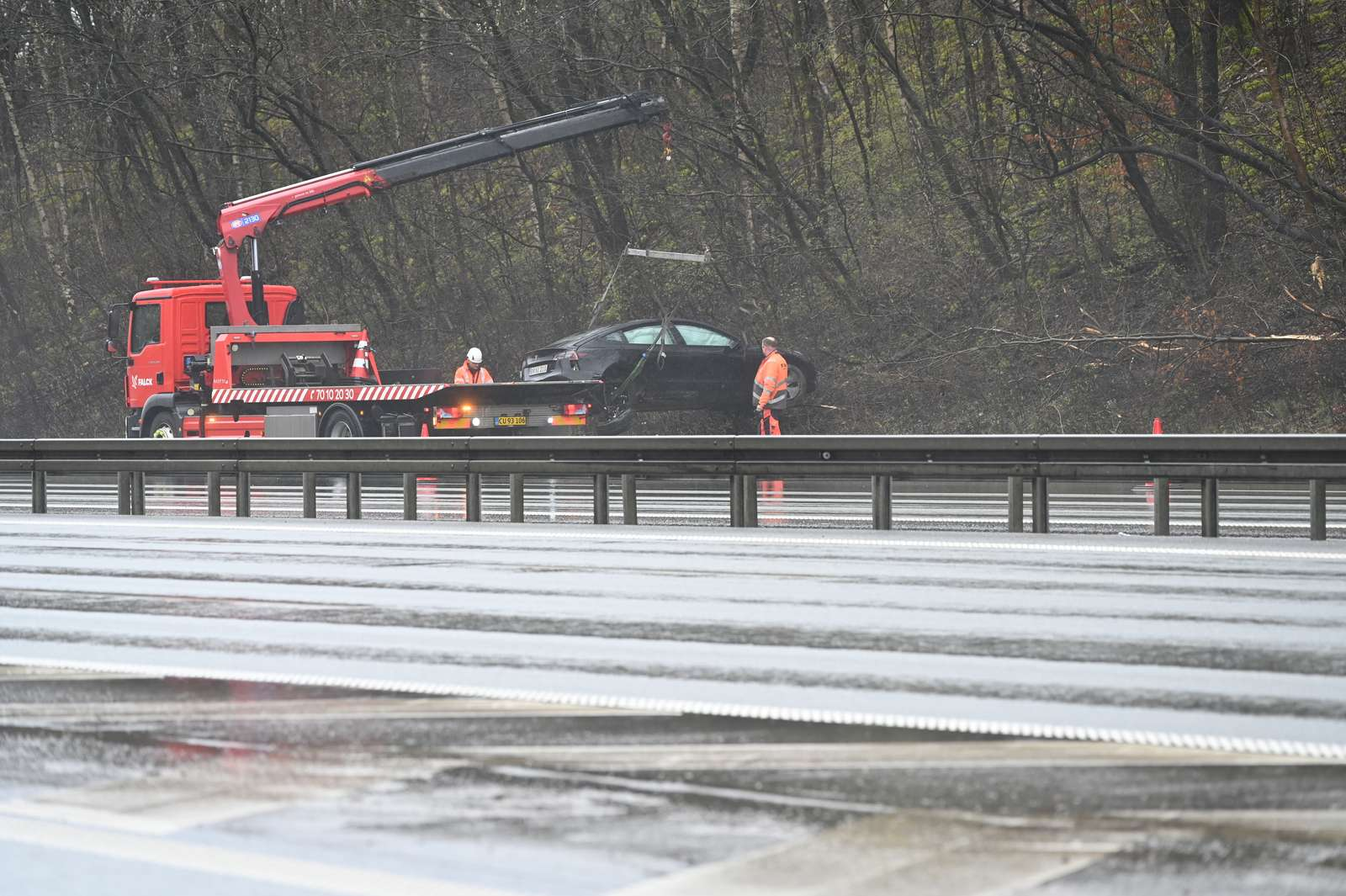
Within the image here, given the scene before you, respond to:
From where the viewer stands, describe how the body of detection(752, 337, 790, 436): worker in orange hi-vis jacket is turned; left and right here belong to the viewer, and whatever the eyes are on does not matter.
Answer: facing to the left of the viewer

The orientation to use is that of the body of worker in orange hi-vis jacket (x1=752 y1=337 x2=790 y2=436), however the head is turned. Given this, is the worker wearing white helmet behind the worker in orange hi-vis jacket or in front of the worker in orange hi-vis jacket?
in front

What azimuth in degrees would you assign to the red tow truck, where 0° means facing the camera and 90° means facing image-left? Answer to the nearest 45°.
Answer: approximately 135°

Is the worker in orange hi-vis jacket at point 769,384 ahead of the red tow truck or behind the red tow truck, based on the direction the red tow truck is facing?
behind

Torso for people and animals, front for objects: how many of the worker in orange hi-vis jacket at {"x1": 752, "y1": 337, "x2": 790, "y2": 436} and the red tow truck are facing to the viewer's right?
0

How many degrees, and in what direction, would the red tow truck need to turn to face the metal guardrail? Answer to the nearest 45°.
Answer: approximately 135° to its left

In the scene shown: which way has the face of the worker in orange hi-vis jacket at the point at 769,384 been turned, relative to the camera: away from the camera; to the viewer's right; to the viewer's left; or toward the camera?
to the viewer's left

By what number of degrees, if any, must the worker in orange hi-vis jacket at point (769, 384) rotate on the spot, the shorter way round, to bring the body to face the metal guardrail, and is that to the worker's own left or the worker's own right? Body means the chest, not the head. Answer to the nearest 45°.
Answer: approximately 90° to the worker's own left

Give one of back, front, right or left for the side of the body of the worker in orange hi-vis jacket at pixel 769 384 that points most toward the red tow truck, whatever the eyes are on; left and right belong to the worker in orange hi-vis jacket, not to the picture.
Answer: front

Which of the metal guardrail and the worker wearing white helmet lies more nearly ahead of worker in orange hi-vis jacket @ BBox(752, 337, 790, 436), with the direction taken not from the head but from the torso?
the worker wearing white helmet
